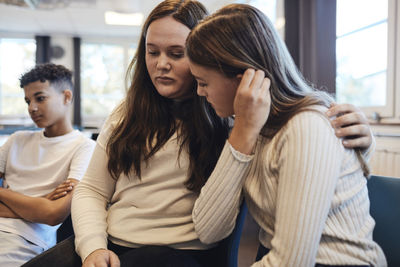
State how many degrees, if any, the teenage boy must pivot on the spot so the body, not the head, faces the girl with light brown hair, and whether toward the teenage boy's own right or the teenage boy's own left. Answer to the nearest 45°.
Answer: approximately 90° to the teenage boy's own left

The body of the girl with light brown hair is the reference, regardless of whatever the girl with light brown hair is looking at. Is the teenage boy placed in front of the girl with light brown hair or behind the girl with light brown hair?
in front

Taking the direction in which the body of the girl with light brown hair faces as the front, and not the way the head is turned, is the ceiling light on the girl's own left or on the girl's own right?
on the girl's own right

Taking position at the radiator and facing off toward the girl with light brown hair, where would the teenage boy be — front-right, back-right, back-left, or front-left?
front-right

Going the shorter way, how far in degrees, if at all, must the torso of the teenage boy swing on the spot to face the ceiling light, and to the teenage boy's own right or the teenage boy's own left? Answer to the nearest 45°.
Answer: approximately 135° to the teenage boy's own right

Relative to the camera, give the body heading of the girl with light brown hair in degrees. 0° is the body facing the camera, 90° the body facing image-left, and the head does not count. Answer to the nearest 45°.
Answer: approximately 90°

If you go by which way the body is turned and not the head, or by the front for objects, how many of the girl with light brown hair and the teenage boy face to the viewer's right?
0

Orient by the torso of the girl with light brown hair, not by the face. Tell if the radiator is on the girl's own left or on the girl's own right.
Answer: on the girl's own right

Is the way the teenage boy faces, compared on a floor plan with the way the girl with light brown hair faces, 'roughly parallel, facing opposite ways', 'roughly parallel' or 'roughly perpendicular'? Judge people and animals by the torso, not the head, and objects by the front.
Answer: roughly perpendicular

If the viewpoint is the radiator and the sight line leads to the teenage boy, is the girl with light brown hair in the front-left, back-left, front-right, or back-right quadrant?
front-left
